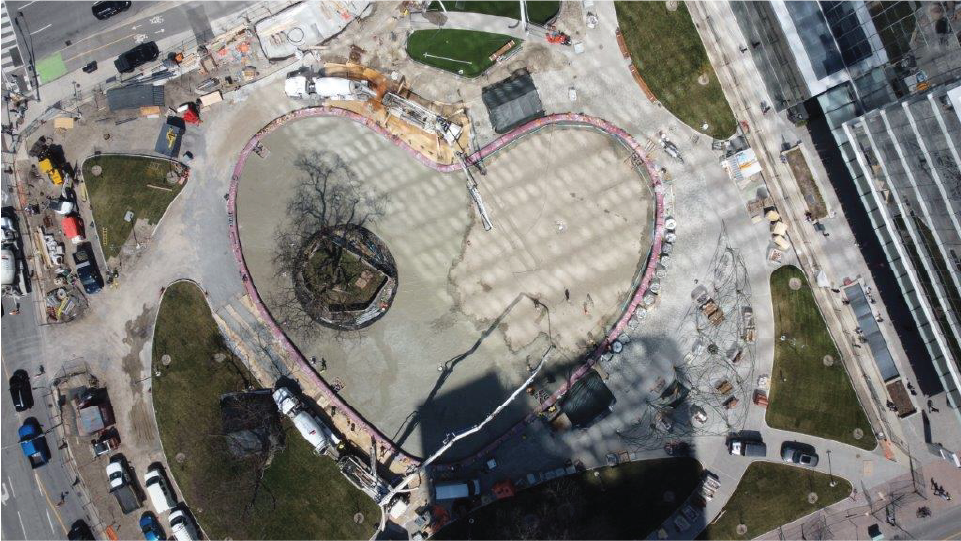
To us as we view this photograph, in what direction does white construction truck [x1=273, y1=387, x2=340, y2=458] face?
facing away from the viewer and to the left of the viewer

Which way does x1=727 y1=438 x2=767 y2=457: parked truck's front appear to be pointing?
to the viewer's left

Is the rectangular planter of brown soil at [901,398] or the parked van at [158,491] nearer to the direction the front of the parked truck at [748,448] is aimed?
the parked van

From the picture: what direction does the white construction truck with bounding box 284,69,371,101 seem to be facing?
to the viewer's left

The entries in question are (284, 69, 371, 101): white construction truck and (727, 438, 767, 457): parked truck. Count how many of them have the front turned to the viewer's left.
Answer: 2
